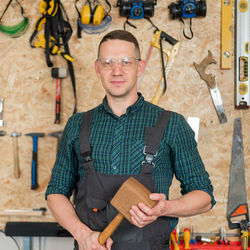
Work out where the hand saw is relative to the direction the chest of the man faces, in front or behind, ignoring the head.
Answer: behind

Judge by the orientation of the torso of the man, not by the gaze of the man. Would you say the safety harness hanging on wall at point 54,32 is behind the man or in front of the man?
behind

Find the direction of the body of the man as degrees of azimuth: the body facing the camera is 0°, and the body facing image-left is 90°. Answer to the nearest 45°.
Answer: approximately 0°

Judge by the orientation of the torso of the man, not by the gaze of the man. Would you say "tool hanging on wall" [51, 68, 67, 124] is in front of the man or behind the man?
behind

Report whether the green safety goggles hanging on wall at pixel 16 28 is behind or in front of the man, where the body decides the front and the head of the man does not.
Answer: behind
